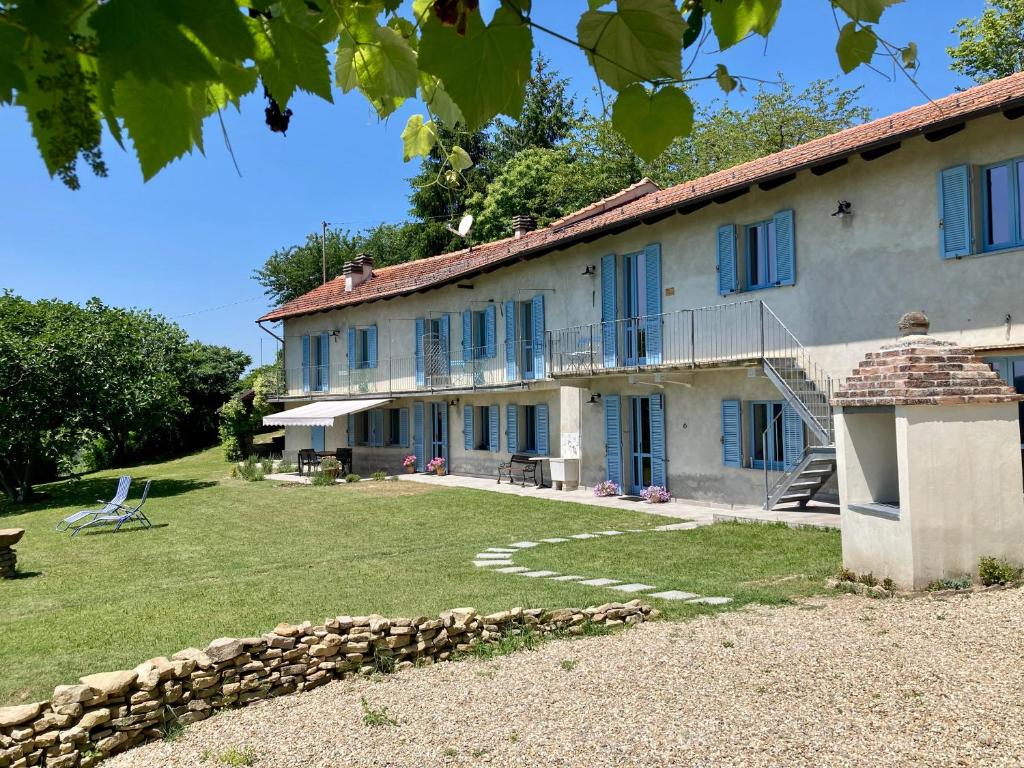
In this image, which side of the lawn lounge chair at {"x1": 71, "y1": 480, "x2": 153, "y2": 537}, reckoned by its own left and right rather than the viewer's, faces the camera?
left

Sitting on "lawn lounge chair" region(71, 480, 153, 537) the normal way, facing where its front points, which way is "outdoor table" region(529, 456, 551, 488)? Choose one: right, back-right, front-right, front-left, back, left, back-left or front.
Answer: back

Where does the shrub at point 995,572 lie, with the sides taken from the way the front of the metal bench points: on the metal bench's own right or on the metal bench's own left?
on the metal bench's own left

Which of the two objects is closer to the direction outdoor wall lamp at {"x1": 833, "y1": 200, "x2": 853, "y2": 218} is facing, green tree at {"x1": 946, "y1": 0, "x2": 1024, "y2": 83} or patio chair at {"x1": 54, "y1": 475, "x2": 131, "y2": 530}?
the patio chair

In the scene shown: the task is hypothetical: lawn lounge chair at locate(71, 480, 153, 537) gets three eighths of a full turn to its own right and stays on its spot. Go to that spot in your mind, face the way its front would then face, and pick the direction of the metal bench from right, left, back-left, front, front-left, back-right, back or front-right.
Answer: front-right

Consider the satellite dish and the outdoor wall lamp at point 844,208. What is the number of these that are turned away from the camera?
0

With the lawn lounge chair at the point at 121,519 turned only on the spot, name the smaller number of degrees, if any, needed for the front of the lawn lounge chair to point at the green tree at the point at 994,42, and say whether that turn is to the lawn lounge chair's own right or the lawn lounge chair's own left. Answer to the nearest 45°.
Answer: approximately 180°

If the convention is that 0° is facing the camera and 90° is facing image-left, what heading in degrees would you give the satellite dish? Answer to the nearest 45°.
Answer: approximately 45°

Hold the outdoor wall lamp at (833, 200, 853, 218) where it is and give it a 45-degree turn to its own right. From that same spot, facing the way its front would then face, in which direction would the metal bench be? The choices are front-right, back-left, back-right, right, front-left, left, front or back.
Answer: front-right
